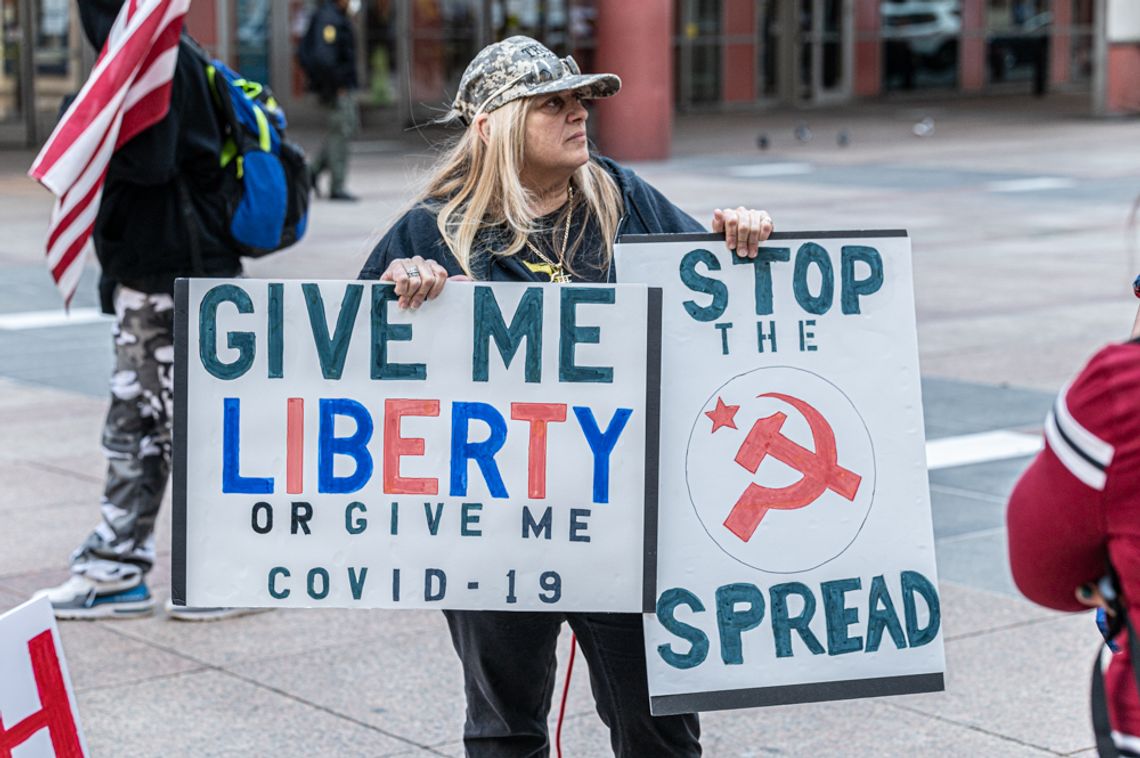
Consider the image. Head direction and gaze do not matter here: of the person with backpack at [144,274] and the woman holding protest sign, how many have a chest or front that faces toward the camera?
1

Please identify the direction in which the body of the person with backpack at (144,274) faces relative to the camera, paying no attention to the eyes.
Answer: to the viewer's left

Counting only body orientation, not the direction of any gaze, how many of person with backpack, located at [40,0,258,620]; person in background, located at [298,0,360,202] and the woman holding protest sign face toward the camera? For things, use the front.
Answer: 1

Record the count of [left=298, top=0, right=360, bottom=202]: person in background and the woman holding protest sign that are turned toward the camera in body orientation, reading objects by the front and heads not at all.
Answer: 1

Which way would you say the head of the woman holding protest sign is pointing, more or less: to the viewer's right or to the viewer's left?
to the viewer's right

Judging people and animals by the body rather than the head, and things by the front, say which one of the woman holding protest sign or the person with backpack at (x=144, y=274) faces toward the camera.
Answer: the woman holding protest sign

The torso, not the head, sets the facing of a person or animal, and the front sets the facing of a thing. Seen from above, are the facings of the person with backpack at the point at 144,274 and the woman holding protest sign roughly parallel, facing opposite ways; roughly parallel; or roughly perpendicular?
roughly perpendicular

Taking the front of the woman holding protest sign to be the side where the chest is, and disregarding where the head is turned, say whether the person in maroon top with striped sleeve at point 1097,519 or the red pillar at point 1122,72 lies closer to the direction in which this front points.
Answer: the person in maroon top with striped sleeve

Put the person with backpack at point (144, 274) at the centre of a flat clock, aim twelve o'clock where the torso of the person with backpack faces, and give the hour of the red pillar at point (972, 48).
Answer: The red pillar is roughly at 4 o'clock from the person with backpack.

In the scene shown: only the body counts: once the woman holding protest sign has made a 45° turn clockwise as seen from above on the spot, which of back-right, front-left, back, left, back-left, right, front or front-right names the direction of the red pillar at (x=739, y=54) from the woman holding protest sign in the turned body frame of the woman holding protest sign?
back-right

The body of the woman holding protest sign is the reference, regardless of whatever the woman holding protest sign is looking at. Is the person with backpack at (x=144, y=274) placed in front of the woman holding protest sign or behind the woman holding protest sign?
behind
